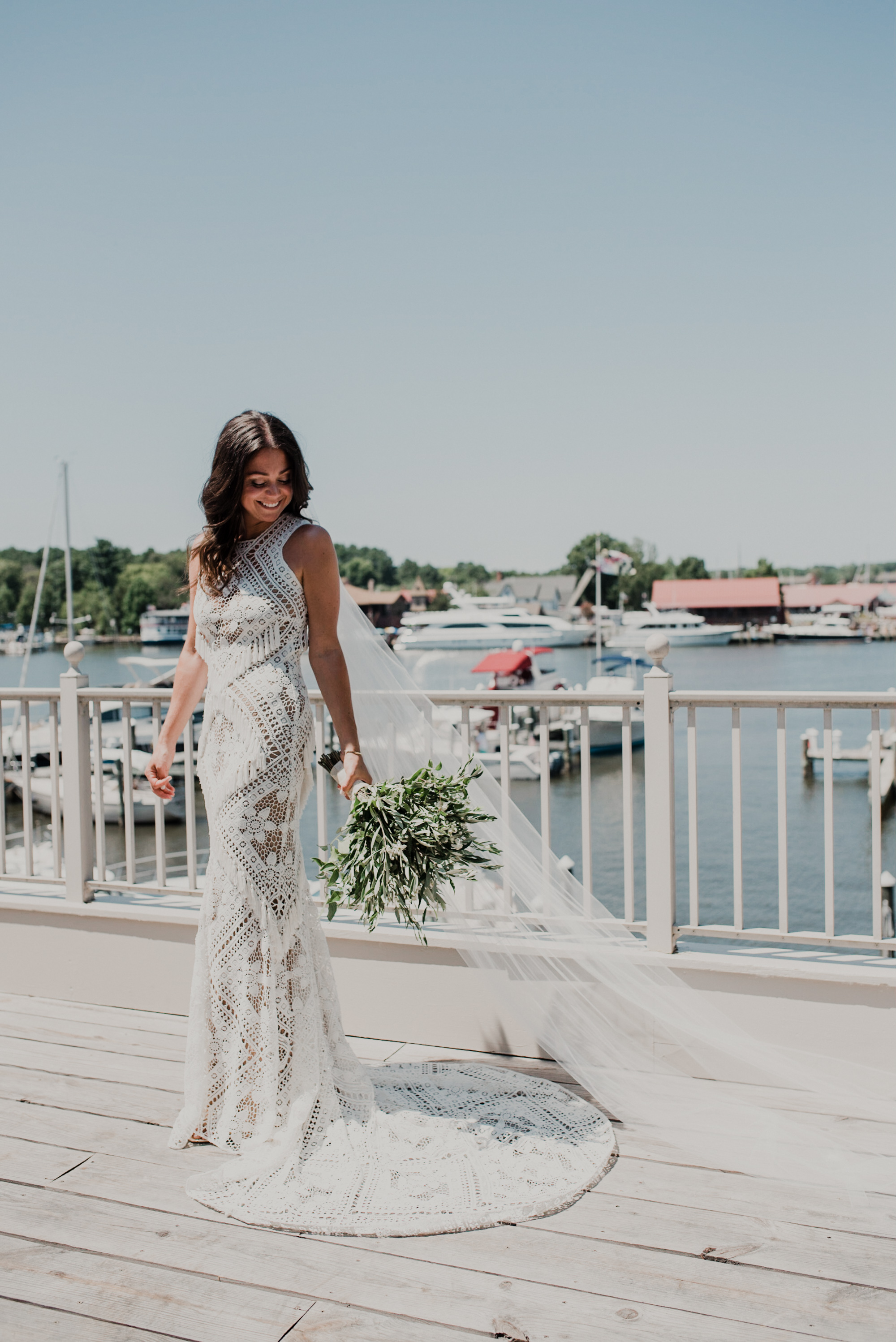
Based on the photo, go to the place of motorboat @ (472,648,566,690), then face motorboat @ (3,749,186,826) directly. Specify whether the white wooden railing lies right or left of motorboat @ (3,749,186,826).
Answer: left

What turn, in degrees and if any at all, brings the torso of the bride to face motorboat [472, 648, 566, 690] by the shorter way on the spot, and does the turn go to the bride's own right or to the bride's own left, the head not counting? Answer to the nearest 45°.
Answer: approximately 135° to the bride's own right

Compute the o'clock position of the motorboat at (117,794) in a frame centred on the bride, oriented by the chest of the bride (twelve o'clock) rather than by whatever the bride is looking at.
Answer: The motorboat is roughly at 4 o'clock from the bride.

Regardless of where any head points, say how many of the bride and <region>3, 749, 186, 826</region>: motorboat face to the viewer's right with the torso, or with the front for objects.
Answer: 0

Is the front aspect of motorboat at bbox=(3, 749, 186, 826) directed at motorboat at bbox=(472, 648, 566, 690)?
no

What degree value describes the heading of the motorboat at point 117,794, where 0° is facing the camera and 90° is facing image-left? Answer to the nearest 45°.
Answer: approximately 90°

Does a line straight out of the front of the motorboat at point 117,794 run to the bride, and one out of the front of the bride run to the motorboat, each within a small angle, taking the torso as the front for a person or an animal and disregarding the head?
no

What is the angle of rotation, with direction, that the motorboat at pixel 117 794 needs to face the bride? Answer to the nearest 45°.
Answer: approximately 90° to its left

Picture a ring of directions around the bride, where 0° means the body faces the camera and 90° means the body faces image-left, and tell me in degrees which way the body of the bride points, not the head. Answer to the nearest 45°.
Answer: approximately 45°

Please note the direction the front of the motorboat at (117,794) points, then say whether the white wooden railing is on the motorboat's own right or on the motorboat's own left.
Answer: on the motorboat's own left

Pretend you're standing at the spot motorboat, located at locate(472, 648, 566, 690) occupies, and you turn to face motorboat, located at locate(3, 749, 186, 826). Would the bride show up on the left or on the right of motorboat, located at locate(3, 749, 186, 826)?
left

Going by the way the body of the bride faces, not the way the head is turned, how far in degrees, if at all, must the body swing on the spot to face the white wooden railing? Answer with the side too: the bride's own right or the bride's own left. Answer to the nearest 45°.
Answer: approximately 180°
